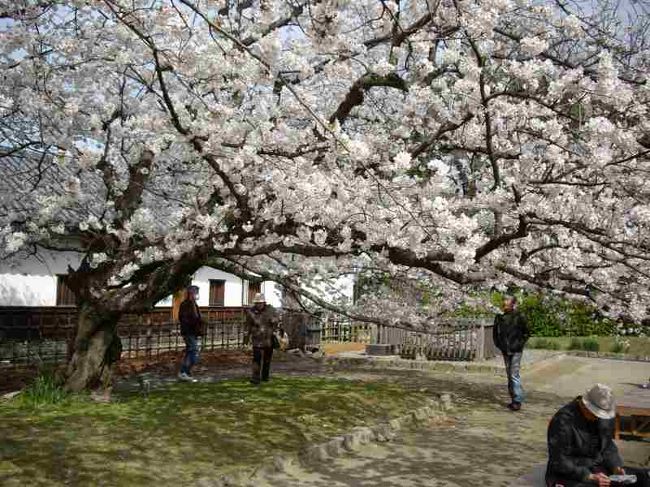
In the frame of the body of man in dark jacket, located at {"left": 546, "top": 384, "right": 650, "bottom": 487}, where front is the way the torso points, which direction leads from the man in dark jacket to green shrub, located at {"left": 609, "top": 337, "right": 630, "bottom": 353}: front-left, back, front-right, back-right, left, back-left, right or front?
back-left

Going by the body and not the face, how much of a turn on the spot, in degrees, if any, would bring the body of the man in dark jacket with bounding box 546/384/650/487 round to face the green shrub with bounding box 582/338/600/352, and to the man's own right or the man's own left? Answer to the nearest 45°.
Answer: approximately 135° to the man's own left

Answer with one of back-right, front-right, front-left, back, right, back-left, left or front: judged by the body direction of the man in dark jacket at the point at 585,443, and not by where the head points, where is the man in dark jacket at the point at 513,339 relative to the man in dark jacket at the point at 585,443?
back-left

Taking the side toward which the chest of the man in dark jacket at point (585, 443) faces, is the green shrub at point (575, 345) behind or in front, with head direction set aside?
behind

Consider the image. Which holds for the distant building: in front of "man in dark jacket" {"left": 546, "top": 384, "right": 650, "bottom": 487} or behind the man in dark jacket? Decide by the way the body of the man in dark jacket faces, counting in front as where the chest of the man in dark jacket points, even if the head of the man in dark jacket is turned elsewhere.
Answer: behind

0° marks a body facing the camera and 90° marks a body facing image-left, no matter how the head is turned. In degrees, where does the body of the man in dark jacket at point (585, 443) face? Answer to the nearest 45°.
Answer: approximately 315°

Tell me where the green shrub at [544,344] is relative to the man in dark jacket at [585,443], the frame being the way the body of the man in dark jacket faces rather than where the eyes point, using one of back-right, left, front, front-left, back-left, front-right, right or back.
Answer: back-left

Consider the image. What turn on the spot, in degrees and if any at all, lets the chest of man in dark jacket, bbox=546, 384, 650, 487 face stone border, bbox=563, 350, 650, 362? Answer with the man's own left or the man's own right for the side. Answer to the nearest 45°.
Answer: approximately 135° to the man's own left

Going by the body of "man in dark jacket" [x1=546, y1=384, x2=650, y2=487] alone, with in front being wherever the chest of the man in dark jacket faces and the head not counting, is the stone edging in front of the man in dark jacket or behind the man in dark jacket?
behind
